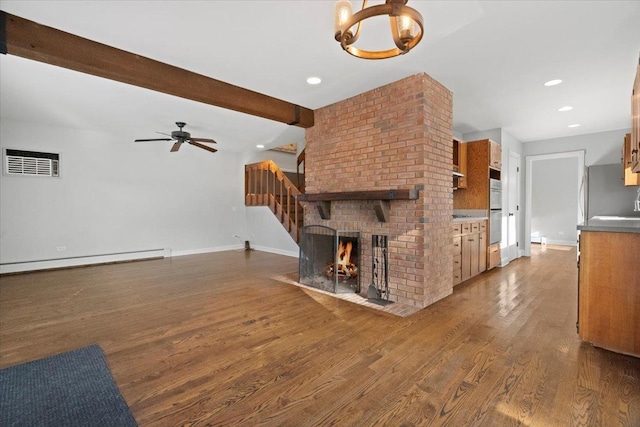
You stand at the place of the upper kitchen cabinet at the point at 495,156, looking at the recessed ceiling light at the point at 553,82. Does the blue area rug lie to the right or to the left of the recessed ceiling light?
right

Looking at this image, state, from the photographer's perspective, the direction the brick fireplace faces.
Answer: facing the viewer and to the left of the viewer

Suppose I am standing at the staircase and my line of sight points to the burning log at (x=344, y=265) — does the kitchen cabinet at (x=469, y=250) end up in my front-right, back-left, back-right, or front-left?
front-left

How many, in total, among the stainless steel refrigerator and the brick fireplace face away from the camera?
0

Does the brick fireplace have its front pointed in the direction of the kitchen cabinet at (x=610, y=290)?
no

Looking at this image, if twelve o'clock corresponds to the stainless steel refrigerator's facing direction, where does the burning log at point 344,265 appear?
The burning log is roughly at 10 o'clock from the stainless steel refrigerator.

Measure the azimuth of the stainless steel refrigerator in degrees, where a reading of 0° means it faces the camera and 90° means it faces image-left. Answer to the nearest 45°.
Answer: approximately 90°

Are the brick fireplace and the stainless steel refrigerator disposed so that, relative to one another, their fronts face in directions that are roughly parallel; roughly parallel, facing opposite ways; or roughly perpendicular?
roughly perpendicular

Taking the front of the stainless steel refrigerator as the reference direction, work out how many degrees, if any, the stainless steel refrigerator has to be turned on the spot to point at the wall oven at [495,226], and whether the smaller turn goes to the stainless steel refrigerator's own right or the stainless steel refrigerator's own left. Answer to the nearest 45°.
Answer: approximately 45° to the stainless steel refrigerator's own left

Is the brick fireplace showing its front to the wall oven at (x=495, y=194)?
no
